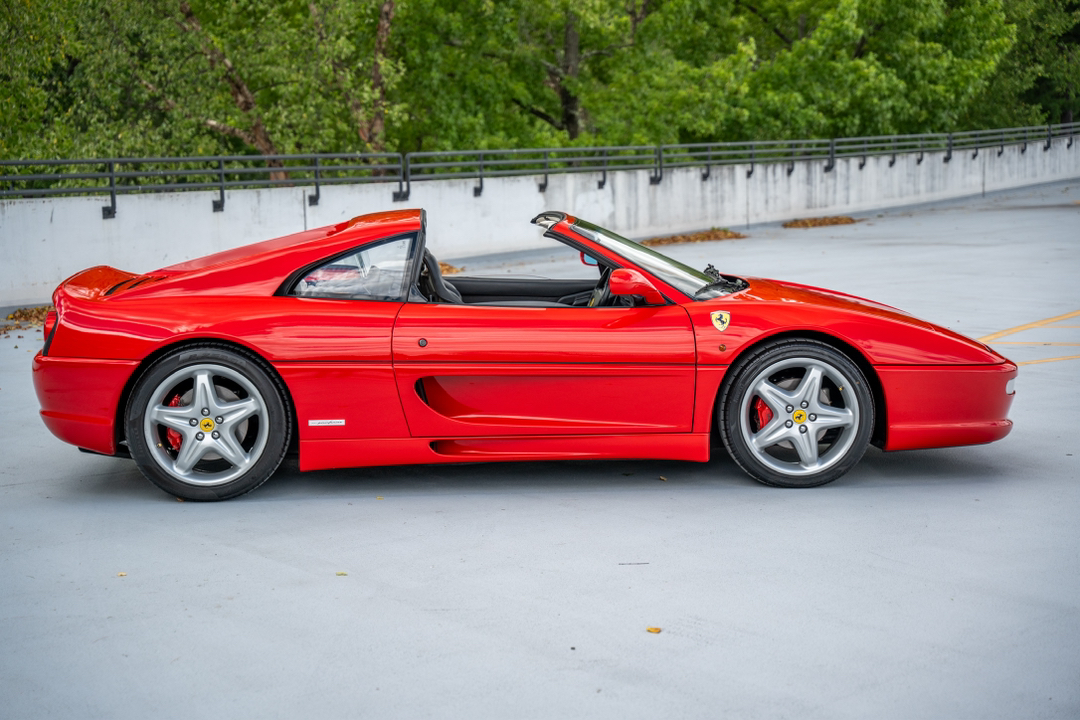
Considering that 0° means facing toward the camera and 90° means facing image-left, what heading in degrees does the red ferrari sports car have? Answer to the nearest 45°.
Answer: approximately 270°

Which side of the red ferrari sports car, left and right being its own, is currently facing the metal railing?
left

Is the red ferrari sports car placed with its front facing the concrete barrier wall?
no
